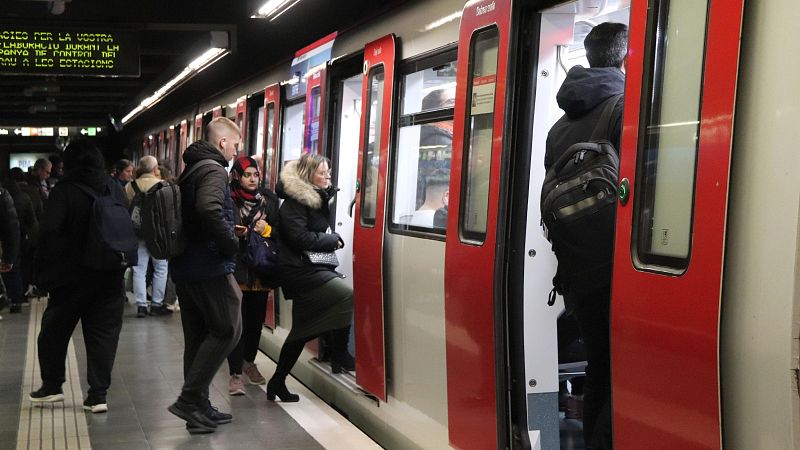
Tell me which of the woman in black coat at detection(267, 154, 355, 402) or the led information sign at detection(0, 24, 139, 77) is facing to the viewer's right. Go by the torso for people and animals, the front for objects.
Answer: the woman in black coat

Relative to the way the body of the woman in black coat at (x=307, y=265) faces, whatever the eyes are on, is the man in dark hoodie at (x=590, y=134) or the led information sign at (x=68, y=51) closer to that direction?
the man in dark hoodie

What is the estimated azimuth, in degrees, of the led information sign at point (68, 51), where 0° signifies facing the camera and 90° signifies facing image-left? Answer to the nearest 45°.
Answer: approximately 0°

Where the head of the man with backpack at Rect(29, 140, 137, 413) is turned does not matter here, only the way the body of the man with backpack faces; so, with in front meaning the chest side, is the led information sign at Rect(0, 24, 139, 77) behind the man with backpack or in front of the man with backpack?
in front

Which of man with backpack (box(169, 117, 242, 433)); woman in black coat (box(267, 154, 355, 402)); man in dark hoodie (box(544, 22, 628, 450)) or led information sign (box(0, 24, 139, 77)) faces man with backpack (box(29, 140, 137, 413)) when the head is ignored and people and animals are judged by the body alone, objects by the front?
the led information sign

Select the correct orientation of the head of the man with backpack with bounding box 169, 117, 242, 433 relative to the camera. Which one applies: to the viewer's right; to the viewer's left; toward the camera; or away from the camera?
to the viewer's right

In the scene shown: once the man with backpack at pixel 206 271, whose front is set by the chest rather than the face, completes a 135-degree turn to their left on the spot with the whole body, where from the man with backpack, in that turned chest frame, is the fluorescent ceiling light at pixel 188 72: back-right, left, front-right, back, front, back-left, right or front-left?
front-right

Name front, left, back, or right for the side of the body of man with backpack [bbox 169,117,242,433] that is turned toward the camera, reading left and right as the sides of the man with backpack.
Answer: right

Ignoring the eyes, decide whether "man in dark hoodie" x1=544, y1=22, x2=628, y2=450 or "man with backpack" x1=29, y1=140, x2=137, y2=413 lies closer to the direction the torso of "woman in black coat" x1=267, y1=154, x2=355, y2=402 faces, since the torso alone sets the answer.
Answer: the man in dark hoodie

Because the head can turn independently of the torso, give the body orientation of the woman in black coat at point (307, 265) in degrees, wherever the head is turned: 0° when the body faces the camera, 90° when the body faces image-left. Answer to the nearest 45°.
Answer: approximately 270°

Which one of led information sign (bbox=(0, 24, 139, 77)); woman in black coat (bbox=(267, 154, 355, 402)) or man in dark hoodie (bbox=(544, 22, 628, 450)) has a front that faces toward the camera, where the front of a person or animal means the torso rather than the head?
the led information sign

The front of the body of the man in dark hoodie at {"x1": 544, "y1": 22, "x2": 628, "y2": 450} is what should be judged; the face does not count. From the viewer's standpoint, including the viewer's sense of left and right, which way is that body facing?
facing away from the viewer and to the right of the viewer

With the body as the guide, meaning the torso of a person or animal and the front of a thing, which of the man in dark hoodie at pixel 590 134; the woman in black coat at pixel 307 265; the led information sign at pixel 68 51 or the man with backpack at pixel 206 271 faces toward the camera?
the led information sign
